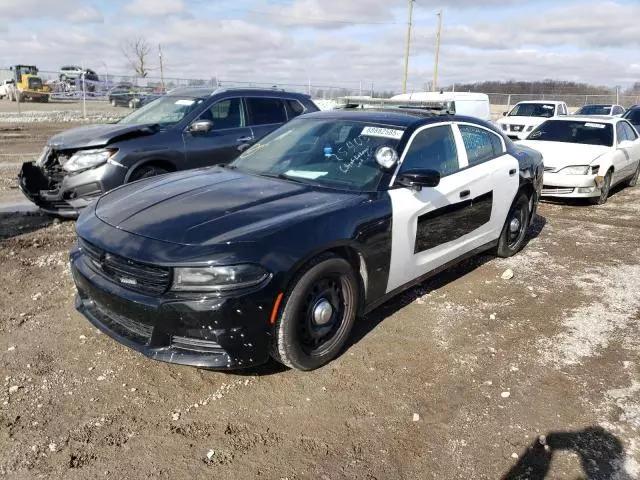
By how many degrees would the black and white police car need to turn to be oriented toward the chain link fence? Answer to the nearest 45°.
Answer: approximately 135° to its right

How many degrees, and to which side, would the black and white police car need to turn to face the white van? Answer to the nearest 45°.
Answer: approximately 135° to its right

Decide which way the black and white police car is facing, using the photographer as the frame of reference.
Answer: facing the viewer and to the left of the viewer

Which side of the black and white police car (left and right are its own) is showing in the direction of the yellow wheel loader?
right

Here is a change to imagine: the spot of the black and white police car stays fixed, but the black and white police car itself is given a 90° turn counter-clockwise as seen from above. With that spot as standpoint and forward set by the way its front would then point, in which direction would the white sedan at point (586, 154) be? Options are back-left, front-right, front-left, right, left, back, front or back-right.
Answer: left
